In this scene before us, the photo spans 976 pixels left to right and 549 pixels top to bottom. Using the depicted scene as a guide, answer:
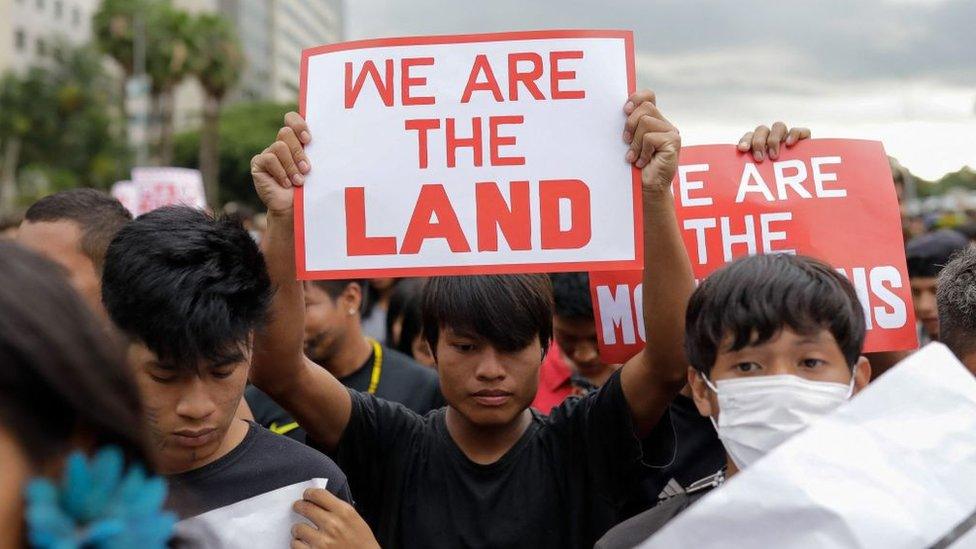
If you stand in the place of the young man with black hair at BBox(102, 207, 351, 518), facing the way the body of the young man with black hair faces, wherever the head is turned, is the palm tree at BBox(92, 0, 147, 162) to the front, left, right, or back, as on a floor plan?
back

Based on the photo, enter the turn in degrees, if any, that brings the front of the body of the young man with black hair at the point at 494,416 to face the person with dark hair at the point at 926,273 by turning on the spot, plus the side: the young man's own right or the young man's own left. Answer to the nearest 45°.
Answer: approximately 135° to the young man's own left

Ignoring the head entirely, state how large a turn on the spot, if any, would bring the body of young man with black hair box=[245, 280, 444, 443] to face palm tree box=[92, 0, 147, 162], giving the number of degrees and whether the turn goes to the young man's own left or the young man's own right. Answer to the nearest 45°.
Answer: approximately 135° to the young man's own right

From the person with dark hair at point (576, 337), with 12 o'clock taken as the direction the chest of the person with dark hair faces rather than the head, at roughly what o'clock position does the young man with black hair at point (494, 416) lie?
The young man with black hair is roughly at 2 o'clock from the person with dark hair.

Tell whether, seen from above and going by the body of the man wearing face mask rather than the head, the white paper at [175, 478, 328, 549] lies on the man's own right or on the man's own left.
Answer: on the man's own right
